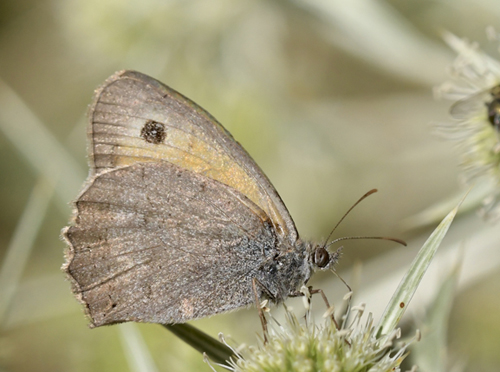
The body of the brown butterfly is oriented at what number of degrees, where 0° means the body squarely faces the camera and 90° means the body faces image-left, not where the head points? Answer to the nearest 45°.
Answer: approximately 270°
